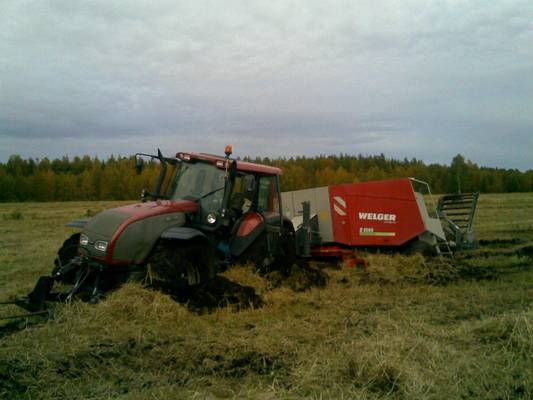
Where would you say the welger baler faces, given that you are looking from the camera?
facing to the left of the viewer

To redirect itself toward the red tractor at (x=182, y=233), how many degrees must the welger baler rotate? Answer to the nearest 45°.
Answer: approximately 45° to its left

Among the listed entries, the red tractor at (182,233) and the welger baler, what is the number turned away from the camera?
0

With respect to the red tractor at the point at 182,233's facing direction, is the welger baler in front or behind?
behind
